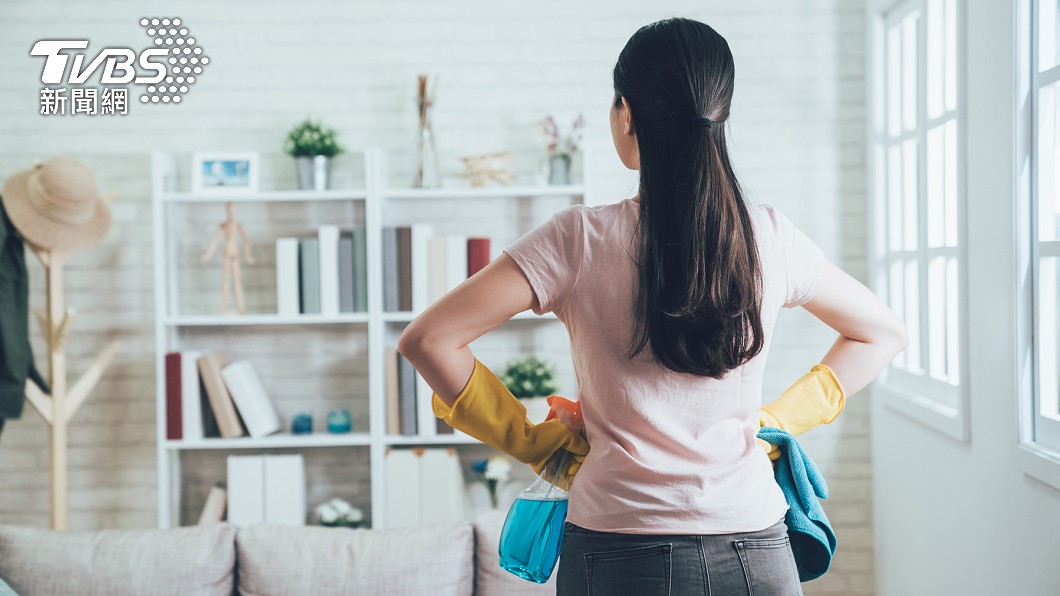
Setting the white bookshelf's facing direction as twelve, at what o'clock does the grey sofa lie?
The grey sofa is roughly at 12 o'clock from the white bookshelf.

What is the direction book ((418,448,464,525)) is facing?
toward the camera

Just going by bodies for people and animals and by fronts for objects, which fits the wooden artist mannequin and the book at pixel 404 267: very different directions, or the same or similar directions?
same or similar directions

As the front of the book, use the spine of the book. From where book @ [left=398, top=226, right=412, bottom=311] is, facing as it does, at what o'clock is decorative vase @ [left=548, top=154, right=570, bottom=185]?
The decorative vase is roughly at 9 o'clock from the book.

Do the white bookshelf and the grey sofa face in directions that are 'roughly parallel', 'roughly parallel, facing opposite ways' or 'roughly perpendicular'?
roughly parallel

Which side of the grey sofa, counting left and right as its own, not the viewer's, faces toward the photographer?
front

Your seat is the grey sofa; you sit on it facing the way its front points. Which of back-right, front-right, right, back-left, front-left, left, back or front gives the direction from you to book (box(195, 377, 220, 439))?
back

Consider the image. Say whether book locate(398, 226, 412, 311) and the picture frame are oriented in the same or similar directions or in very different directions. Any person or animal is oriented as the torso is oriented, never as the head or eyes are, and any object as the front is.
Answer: same or similar directions

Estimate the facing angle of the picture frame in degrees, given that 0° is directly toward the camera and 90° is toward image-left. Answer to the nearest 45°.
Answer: approximately 0°

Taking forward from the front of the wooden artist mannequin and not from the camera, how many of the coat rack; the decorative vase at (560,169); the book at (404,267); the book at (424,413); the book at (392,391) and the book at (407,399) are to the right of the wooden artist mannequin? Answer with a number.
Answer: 1

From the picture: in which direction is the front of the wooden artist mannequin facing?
toward the camera

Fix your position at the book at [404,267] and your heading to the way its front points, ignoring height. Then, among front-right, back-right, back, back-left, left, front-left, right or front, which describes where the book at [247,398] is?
right
